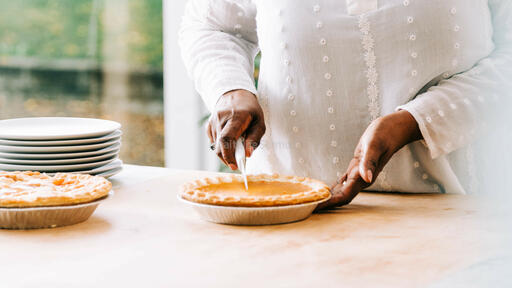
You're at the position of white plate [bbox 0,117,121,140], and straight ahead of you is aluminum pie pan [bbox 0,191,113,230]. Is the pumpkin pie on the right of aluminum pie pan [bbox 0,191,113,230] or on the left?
left

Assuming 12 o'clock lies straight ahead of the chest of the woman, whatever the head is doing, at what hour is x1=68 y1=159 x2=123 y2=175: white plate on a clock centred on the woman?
The white plate is roughly at 3 o'clock from the woman.

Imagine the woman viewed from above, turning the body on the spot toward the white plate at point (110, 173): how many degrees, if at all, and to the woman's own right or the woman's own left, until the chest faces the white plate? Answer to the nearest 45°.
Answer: approximately 90° to the woman's own right

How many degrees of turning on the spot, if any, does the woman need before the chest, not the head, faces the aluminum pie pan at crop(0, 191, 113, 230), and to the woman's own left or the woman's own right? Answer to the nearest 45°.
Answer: approximately 45° to the woman's own right

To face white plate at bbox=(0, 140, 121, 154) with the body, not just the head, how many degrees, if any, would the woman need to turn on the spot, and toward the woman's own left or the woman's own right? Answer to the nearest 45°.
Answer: approximately 90° to the woman's own right

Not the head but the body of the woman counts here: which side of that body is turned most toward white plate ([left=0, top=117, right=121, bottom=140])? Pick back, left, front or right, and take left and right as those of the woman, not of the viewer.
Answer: right

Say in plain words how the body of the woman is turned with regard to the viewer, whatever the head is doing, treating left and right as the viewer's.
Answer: facing the viewer
